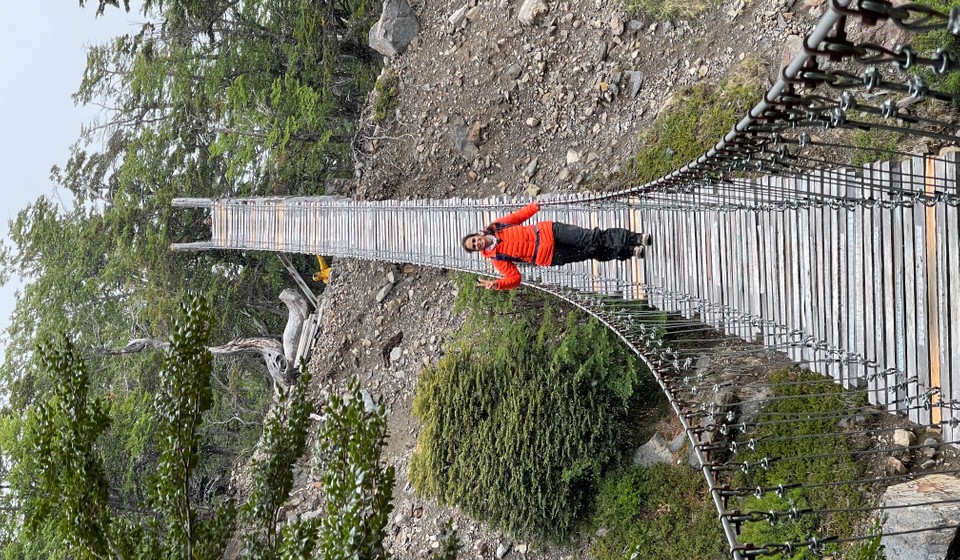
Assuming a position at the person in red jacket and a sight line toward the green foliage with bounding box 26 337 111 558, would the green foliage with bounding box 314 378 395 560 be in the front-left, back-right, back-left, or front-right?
front-left

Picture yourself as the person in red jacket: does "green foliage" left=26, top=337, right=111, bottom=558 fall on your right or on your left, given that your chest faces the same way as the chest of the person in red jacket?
on your right

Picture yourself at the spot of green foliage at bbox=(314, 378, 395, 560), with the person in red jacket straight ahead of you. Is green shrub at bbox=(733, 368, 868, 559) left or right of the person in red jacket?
right

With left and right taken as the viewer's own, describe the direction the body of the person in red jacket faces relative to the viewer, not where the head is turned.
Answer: facing the viewer

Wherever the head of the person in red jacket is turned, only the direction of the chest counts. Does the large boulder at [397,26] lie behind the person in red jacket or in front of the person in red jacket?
behind
